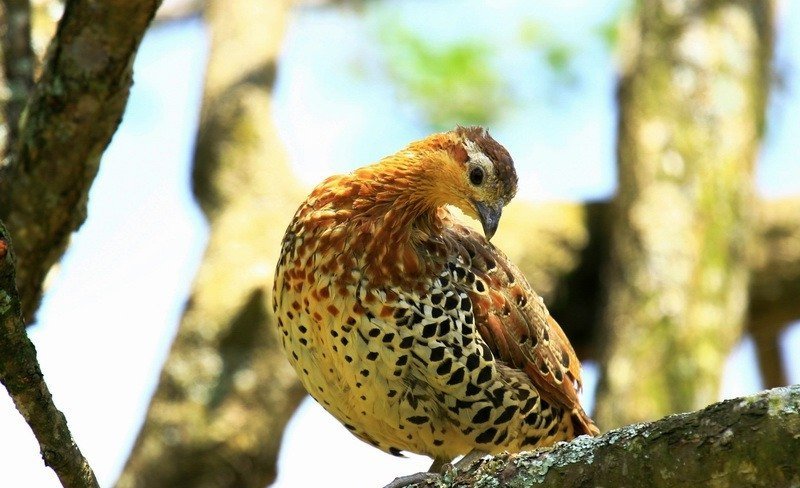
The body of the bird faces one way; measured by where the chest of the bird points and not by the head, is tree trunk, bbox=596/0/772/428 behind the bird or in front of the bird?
behind

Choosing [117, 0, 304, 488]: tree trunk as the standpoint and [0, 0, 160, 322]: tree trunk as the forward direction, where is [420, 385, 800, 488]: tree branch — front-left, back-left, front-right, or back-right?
front-left

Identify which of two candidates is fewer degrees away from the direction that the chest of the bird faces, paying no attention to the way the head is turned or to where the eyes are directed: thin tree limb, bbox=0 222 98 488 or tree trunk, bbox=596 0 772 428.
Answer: the thin tree limb

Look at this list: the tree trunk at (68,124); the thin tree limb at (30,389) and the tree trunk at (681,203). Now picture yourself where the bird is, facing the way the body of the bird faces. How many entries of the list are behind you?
1

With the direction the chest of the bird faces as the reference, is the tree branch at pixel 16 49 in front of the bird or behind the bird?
in front

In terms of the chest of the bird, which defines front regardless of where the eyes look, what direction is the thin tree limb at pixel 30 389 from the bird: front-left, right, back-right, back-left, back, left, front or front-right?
front

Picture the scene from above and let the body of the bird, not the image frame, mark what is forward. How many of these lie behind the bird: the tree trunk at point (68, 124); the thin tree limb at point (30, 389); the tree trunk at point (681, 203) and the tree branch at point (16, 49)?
1

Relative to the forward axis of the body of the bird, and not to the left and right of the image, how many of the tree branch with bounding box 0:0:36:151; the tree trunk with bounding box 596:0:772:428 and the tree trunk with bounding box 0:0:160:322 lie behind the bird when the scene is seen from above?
1

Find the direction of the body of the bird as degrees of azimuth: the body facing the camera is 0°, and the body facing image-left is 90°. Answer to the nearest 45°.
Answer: approximately 45°

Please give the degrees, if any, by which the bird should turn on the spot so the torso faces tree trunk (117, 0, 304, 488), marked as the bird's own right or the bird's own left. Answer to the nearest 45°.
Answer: approximately 90° to the bird's own right

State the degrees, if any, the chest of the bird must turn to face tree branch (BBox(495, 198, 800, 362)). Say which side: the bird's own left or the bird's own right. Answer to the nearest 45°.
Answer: approximately 135° to the bird's own right

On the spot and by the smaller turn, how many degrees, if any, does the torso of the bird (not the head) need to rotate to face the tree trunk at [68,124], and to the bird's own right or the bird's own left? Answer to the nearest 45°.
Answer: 0° — it already faces it
